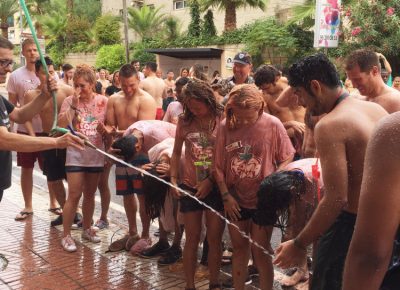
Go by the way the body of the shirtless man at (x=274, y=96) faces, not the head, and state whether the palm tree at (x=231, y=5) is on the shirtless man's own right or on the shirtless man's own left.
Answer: on the shirtless man's own right

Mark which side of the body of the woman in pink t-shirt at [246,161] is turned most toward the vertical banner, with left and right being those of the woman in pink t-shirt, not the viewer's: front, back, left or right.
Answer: back

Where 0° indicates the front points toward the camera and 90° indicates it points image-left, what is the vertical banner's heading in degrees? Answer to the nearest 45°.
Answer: approximately 0°

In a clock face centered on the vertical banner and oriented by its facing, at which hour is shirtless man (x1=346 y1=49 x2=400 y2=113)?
The shirtless man is roughly at 12 o'clock from the vertical banner.

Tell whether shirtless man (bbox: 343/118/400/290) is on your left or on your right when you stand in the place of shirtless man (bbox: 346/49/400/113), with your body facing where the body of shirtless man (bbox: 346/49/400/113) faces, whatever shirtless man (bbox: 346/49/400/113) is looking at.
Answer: on your left

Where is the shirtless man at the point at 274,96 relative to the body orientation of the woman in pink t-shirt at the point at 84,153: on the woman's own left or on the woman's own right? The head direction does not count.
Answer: on the woman's own left
